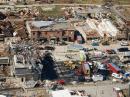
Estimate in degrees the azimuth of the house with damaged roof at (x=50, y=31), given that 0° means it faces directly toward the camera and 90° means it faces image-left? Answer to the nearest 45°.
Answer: approximately 0°
